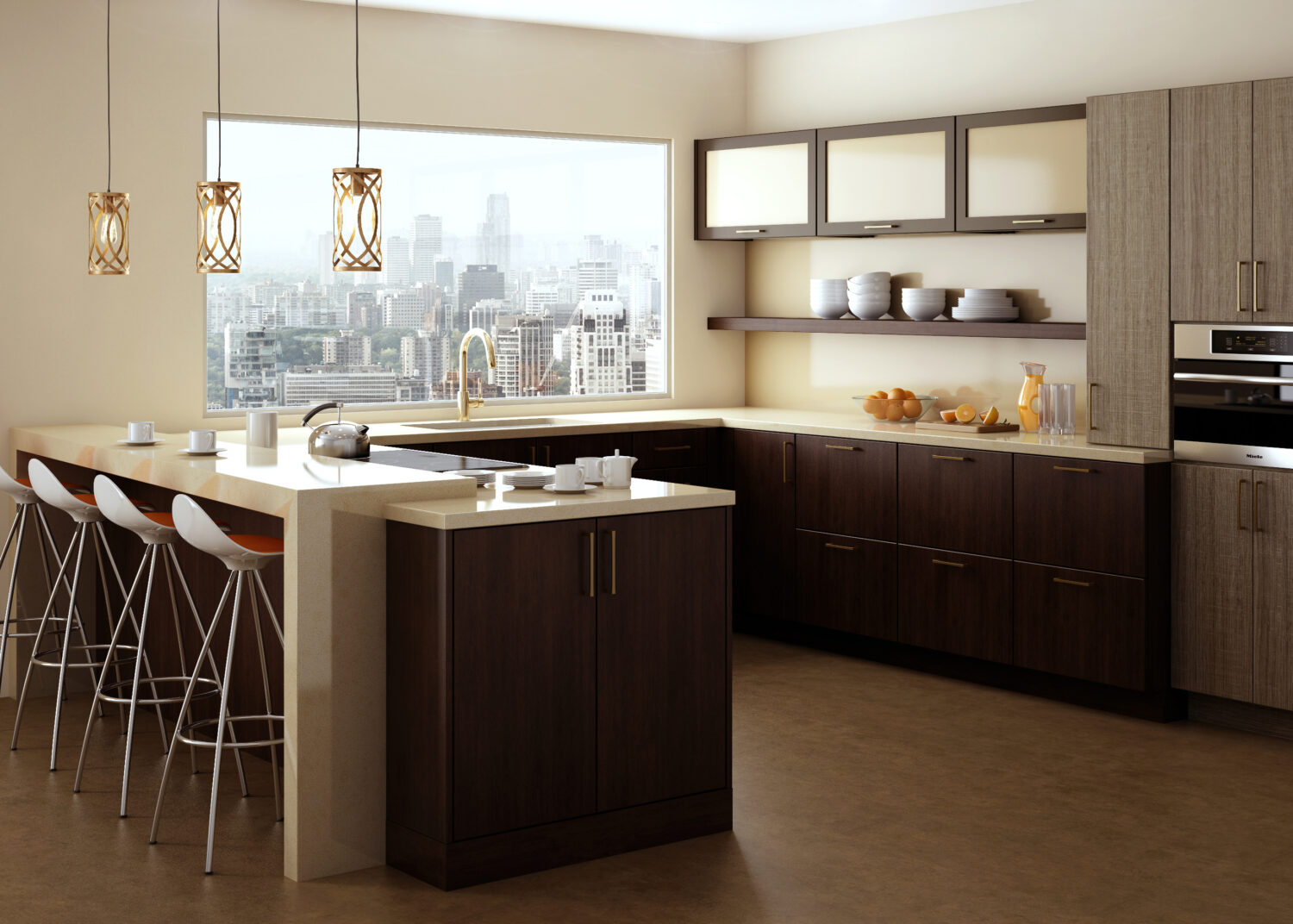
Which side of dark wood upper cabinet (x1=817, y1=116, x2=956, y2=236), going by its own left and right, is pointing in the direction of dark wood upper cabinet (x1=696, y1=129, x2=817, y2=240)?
right

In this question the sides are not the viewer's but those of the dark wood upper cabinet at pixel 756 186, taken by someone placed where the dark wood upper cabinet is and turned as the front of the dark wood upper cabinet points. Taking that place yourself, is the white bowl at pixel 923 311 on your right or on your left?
on your left

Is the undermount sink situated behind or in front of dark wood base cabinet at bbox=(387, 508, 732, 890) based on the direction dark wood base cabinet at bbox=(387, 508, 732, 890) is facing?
behind

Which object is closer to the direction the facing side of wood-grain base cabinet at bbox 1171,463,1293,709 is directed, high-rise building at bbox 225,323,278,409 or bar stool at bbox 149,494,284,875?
the bar stool

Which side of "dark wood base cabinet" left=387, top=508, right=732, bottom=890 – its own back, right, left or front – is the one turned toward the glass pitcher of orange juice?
left

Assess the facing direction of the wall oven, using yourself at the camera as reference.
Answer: facing the viewer and to the left of the viewer
